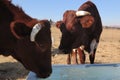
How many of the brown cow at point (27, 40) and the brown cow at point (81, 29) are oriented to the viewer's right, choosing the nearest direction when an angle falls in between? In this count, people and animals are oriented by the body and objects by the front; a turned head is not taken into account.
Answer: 1

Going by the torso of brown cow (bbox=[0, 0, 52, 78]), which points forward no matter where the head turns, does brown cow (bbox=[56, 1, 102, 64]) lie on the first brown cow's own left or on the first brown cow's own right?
on the first brown cow's own left

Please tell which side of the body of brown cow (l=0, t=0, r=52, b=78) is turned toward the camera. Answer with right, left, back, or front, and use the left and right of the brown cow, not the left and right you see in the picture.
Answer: right

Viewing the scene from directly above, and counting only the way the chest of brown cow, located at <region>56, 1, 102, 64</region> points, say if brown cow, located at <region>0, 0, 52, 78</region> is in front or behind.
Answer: in front

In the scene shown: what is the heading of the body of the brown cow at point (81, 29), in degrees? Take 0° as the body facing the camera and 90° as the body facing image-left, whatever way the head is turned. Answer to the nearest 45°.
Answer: approximately 45°
